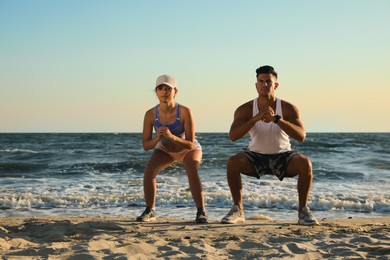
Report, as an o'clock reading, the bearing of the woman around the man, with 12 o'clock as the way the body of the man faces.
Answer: The woman is roughly at 3 o'clock from the man.

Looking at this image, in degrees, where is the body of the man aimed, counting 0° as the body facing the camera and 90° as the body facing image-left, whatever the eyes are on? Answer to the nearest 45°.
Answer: approximately 0°
